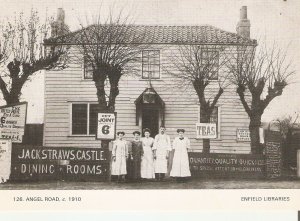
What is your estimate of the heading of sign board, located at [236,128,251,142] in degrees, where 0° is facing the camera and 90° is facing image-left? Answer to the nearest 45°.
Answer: approximately 0°

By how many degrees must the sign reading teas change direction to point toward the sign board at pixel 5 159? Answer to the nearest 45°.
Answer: approximately 90° to its right

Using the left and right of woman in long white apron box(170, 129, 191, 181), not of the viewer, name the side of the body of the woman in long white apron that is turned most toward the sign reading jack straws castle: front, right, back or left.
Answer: right

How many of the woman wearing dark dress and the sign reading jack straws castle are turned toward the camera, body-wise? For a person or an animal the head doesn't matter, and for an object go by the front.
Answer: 2

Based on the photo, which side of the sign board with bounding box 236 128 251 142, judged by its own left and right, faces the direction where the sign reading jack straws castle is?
right
